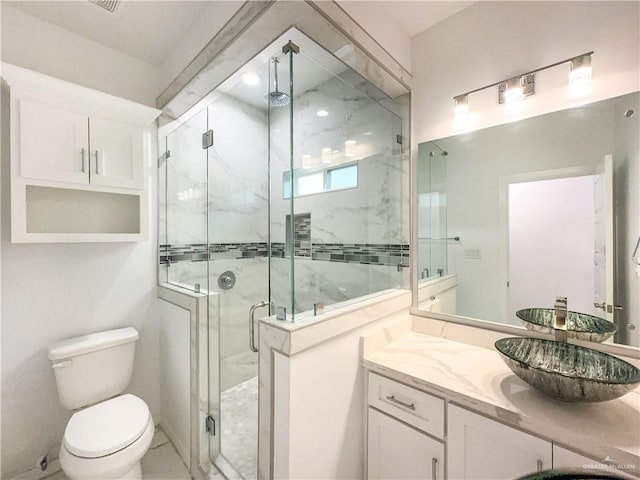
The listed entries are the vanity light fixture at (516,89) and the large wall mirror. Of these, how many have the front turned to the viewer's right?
0

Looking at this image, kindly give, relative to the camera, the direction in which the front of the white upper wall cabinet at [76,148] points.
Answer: facing the viewer and to the right of the viewer

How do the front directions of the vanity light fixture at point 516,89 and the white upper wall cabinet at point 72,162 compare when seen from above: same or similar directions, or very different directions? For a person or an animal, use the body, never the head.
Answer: very different directions

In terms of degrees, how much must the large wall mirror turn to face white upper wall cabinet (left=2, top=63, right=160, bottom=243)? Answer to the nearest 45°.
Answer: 0° — it already faces it

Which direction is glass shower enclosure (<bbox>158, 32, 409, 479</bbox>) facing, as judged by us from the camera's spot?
facing the viewer and to the left of the viewer

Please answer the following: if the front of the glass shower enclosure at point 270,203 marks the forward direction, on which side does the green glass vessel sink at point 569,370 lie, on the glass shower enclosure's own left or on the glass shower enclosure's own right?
on the glass shower enclosure's own left
